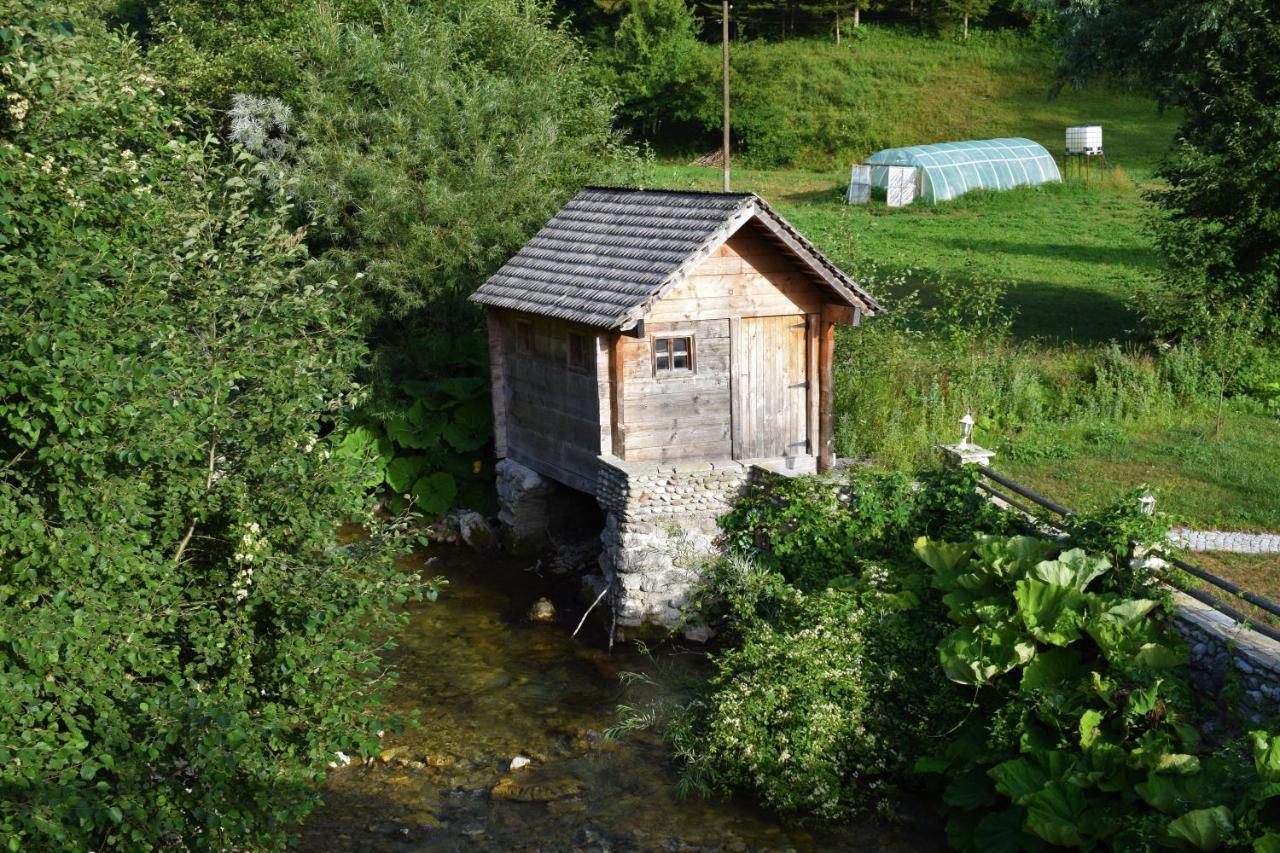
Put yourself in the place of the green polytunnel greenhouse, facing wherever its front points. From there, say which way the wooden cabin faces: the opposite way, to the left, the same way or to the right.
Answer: to the left

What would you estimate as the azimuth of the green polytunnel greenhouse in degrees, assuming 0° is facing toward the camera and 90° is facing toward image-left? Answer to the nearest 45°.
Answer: approximately 45°

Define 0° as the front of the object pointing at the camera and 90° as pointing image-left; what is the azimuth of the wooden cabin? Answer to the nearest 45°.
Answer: approximately 315°

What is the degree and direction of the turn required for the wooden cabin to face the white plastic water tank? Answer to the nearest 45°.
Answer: approximately 90° to its left

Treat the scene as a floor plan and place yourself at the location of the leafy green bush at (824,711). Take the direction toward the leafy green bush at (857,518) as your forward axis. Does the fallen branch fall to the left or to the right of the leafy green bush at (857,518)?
left

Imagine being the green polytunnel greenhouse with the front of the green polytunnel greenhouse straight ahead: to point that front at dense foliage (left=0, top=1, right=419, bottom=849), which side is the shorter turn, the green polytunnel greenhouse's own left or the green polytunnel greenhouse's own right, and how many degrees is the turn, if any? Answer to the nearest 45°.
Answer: approximately 45° to the green polytunnel greenhouse's own left

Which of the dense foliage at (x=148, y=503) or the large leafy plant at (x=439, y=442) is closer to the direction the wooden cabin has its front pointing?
the dense foliage

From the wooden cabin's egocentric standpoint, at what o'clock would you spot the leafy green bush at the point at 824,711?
The leafy green bush is roughly at 1 o'clock from the wooden cabin.
